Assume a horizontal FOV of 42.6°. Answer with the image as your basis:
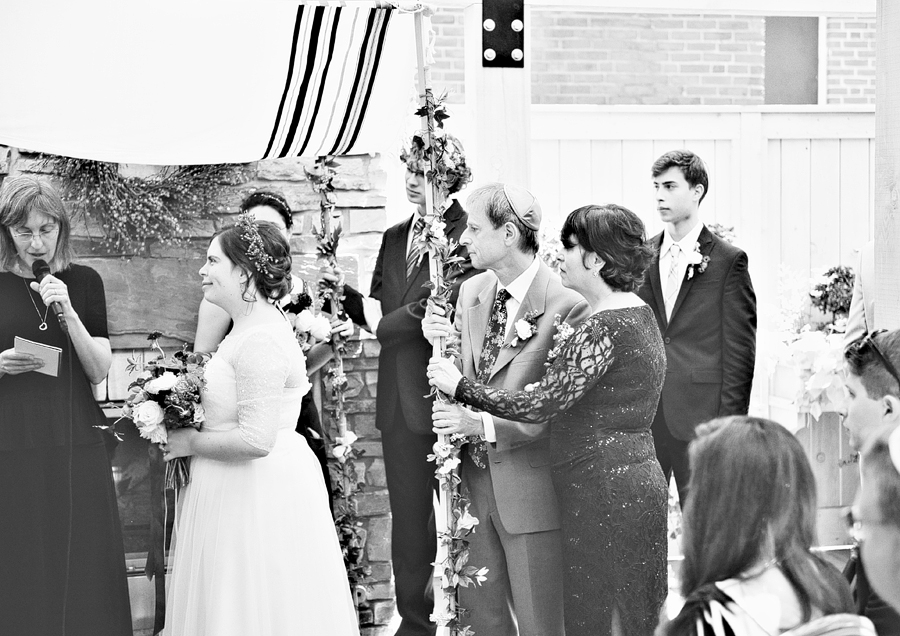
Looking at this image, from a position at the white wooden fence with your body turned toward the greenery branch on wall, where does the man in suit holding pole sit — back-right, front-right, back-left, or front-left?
front-left

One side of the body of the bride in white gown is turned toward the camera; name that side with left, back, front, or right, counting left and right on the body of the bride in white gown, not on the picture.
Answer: left

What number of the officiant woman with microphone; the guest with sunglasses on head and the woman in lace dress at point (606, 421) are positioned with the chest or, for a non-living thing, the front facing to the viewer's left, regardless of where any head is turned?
2

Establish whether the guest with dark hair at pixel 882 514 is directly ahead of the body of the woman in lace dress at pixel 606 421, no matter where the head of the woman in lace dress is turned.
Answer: no

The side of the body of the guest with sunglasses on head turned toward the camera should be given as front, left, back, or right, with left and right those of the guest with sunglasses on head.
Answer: left

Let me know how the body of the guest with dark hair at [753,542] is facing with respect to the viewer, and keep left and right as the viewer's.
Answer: facing away from the viewer and to the left of the viewer

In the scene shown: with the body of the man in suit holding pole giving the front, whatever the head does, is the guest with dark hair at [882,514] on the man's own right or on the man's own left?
on the man's own left

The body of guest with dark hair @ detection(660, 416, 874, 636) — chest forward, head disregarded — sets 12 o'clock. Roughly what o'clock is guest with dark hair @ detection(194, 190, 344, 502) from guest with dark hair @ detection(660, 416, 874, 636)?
guest with dark hair @ detection(194, 190, 344, 502) is roughly at 12 o'clock from guest with dark hair @ detection(660, 416, 874, 636).

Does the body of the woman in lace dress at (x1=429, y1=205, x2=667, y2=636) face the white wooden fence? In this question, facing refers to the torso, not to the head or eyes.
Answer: no

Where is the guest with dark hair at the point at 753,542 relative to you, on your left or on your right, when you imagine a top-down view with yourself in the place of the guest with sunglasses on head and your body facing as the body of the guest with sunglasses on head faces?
on your left

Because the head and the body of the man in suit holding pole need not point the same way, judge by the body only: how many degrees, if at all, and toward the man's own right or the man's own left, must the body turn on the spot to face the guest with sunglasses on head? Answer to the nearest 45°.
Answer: approximately 90° to the man's own left

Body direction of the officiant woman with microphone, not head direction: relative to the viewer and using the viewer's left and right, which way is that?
facing the viewer

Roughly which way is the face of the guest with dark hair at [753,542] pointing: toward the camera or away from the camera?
away from the camera

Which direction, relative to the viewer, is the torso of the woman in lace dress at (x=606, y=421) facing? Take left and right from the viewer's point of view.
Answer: facing to the left of the viewer

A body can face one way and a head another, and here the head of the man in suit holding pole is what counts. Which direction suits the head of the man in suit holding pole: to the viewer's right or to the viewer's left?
to the viewer's left

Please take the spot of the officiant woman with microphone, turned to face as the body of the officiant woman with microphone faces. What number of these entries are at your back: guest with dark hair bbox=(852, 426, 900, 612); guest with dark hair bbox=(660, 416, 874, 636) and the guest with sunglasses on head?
0

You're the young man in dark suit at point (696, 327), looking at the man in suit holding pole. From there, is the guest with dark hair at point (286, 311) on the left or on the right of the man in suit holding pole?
right
